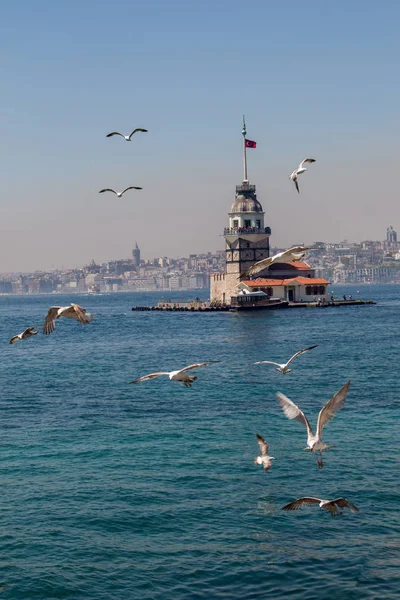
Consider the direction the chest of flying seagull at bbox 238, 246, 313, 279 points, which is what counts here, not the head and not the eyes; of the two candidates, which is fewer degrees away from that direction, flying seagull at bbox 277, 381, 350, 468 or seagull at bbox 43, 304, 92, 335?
the seagull

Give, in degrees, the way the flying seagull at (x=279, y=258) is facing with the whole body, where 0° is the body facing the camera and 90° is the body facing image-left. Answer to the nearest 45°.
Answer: approximately 45°

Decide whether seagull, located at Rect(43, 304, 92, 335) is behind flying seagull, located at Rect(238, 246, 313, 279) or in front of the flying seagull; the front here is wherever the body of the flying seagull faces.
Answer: in front
